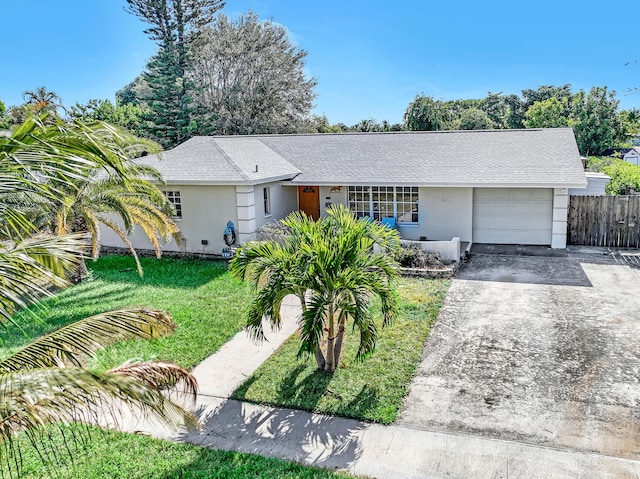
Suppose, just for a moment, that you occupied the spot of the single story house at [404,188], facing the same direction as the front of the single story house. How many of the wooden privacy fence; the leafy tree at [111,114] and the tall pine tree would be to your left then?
1

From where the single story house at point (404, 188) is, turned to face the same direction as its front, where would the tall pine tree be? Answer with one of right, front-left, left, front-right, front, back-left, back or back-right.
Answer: back-right

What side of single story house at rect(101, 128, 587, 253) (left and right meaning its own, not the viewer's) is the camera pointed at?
front

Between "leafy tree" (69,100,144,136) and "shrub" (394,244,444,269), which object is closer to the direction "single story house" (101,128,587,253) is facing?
the shrub

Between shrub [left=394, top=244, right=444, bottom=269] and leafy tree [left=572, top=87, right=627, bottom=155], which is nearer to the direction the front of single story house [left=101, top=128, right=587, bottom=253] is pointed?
the shrub

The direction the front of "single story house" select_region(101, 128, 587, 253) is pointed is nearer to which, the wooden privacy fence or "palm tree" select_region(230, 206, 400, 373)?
the palm tree

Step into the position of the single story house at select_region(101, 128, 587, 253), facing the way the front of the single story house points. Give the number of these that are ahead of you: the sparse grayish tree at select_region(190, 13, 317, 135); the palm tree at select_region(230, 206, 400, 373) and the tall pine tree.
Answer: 1

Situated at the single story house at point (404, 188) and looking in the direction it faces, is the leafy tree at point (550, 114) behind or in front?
behind

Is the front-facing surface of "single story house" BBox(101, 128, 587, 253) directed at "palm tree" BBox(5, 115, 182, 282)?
no

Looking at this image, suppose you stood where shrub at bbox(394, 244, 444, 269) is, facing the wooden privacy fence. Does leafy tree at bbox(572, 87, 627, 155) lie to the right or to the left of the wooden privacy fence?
left

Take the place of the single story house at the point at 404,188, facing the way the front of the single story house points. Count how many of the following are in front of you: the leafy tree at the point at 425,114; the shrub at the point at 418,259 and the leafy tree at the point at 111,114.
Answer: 1

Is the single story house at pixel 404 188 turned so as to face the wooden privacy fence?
no

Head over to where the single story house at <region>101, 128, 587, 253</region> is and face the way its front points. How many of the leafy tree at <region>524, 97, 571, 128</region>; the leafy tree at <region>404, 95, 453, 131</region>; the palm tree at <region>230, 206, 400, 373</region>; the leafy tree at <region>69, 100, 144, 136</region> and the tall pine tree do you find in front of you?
1

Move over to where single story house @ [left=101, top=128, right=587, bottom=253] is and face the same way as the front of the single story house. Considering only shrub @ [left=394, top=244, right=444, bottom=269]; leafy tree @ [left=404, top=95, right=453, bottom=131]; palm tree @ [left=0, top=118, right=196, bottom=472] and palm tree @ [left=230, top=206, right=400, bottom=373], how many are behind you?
1

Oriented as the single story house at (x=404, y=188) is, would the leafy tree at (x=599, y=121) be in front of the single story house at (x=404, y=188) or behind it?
behind

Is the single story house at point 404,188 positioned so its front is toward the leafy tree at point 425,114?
no

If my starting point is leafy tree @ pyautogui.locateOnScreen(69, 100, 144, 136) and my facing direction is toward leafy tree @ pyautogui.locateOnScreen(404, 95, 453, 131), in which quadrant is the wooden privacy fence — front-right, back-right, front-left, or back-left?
front-right

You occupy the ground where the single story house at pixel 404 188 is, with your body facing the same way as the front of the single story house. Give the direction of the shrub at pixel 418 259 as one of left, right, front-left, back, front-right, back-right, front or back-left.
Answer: front
